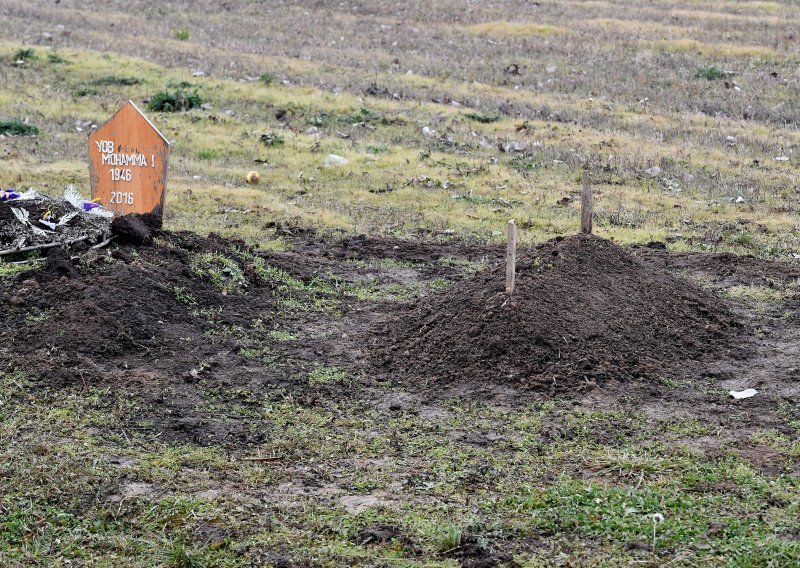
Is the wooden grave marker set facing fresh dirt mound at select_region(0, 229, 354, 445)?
yes

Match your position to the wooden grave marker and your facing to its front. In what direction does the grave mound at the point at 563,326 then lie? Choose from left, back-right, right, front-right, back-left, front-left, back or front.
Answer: front-left

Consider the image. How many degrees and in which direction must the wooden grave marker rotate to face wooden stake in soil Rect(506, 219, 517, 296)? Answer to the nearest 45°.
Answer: approximately 45° to its left

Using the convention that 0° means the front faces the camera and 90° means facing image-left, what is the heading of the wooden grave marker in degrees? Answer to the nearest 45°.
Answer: approximately 0°

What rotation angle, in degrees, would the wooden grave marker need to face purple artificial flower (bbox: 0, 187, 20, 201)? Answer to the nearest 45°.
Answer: approximately 45° to its right

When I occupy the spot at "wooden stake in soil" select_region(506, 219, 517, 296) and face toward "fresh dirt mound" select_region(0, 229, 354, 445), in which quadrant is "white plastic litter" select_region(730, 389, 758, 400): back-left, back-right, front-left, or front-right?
back-left

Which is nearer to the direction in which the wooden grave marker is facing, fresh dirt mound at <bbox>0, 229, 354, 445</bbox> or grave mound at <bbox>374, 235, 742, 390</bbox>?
the fresh dirt mound
